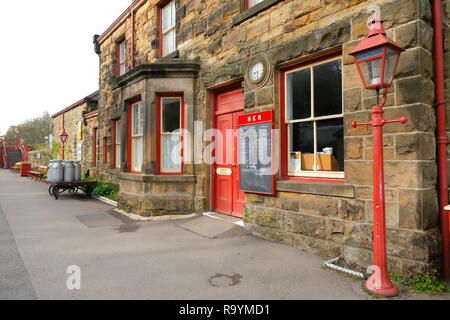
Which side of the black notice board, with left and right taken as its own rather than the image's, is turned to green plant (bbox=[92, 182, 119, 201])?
right

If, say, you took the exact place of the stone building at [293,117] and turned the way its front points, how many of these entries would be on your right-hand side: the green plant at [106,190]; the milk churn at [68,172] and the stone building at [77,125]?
3

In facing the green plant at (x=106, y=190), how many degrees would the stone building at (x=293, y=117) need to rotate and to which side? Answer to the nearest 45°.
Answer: approximately 90° to its right

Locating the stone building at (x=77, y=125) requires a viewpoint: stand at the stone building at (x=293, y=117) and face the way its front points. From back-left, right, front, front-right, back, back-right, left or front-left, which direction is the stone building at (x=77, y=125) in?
right

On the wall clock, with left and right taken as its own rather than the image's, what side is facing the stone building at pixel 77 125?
right

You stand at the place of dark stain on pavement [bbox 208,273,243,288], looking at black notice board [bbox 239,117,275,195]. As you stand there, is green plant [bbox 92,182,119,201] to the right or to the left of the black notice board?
left

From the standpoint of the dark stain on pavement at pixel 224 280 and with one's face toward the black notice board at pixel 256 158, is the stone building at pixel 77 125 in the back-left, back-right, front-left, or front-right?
front-left

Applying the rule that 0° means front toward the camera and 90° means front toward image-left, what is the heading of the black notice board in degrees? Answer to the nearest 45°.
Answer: approximately 45°

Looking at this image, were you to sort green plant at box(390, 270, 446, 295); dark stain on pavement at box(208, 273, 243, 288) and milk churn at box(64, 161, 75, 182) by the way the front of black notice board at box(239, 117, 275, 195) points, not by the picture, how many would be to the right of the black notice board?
1

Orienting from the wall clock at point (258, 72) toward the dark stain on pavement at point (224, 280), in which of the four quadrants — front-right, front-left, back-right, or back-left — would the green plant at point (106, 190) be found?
back-right

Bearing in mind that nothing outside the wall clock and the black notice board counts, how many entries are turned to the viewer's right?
0

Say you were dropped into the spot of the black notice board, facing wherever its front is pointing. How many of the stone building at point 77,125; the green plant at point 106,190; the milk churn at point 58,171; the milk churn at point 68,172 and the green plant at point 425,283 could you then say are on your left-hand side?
1

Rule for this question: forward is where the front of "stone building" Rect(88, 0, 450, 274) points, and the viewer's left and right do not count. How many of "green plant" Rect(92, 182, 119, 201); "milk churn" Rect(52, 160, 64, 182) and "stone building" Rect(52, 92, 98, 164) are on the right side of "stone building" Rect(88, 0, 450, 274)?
3
